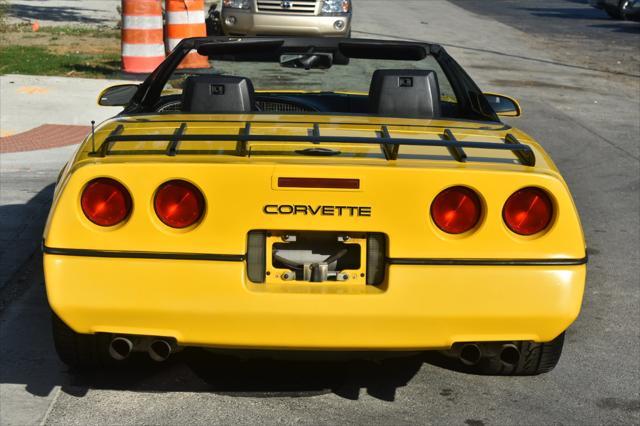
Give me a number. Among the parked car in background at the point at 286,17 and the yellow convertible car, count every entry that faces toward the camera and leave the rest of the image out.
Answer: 1

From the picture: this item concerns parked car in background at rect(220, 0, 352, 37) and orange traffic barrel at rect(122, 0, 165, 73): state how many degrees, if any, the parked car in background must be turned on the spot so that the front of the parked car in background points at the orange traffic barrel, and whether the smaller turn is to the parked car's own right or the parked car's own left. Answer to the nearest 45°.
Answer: approximately 45° to the parked car's own right

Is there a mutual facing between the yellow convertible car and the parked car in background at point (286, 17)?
yes

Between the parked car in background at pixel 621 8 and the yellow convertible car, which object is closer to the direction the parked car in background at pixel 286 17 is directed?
the yellow convertible car

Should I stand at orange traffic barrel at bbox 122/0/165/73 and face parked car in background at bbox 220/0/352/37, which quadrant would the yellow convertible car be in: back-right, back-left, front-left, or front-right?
back-right

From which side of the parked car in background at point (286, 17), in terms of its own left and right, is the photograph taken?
front

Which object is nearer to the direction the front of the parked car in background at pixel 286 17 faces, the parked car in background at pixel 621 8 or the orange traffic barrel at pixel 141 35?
the orange traffic barrel

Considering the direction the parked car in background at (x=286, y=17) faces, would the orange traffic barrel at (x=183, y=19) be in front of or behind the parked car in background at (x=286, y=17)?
in front

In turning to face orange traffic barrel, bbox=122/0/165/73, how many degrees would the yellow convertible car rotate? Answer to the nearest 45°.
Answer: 0° — it already faces it

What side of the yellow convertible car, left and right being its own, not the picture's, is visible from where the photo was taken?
back

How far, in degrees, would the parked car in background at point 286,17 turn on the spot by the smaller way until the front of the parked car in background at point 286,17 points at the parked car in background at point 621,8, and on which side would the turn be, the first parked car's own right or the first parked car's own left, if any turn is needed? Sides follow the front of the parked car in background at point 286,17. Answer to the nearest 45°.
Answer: approximately 135° to the first parked car's own left

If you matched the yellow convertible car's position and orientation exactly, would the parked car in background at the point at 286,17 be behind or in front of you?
in front
